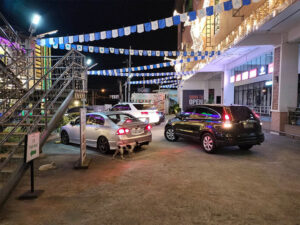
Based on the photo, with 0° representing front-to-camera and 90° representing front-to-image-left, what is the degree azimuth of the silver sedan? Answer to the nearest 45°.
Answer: approximately 135°

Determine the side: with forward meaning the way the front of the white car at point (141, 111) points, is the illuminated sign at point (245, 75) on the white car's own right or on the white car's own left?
on the white car's own right

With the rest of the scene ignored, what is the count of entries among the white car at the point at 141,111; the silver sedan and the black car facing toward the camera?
0

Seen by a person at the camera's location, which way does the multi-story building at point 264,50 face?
facing the viewer and to the left of the viewer

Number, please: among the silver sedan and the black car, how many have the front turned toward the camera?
0

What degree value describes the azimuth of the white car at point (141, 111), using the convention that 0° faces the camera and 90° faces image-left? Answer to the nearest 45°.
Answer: approximately 135°

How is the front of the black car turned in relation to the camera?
facing away from the viewer and to the left of the viewer

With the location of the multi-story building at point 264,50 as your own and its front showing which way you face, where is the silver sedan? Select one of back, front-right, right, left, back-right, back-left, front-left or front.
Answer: front

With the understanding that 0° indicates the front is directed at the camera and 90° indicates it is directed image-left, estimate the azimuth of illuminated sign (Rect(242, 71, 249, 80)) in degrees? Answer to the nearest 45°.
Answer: approximately 45°

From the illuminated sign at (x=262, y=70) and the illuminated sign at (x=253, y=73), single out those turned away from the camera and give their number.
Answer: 0

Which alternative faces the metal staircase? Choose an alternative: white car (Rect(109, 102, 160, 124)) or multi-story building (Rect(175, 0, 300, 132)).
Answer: the multi-story building

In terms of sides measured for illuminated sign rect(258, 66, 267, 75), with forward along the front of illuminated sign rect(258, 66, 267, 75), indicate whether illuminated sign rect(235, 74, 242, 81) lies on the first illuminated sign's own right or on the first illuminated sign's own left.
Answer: on the first illuminated sign's own right

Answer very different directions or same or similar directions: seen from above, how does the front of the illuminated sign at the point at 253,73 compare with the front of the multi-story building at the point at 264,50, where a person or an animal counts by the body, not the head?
same or similar directions
